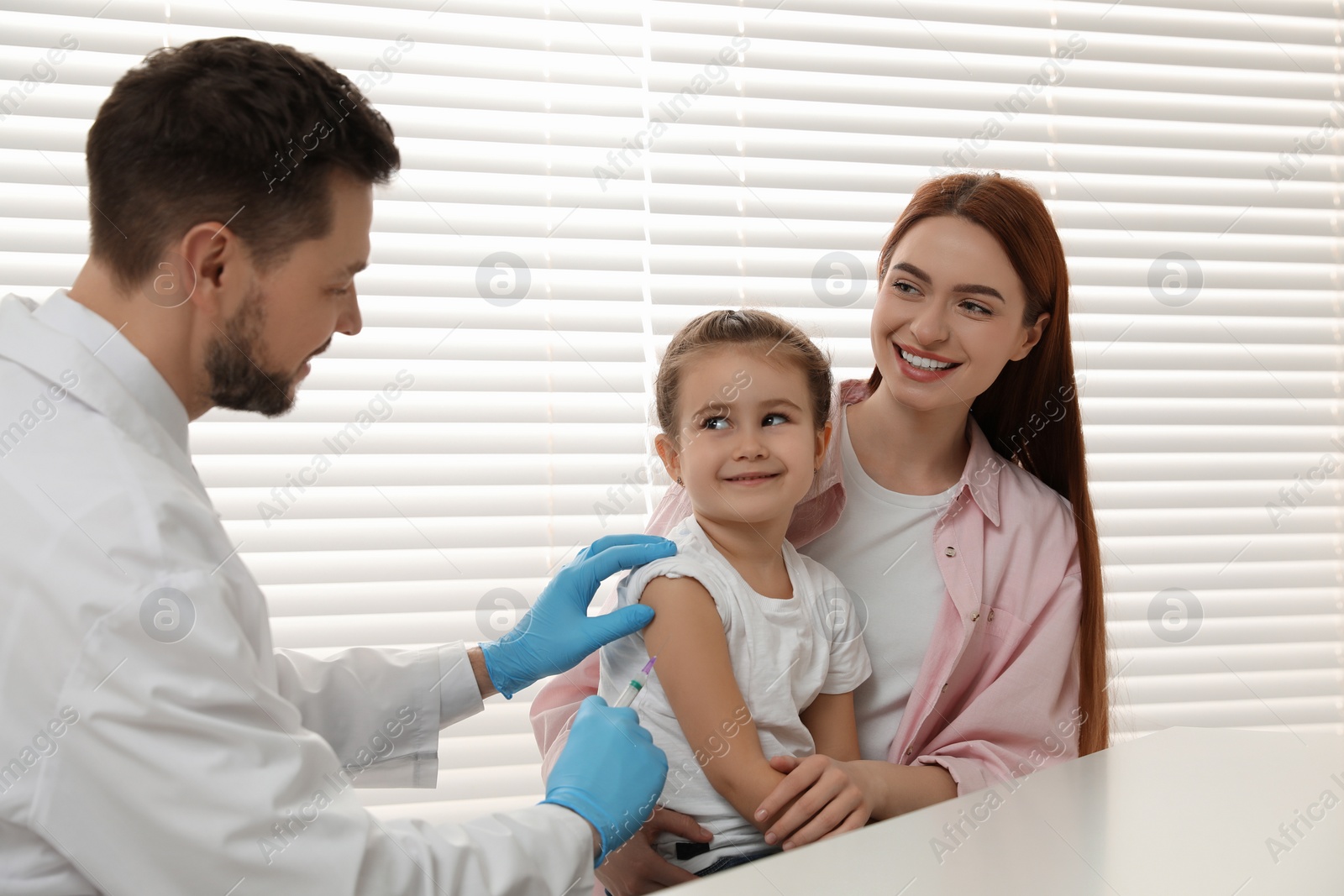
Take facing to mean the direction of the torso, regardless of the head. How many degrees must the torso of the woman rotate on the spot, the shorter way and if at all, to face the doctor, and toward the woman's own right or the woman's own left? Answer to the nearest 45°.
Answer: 0° — they already face them

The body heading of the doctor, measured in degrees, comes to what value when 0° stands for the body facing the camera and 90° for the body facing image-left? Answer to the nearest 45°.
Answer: approximately 270°

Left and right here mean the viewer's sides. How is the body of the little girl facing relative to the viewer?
facing the viewer and to the right of the viewer

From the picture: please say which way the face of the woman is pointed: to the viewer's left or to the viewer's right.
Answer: to the viewer's left

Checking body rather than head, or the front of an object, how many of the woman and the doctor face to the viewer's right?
1

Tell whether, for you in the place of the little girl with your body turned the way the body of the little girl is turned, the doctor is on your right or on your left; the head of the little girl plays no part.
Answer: on your right

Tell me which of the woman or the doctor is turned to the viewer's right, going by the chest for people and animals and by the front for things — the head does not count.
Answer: the doctor

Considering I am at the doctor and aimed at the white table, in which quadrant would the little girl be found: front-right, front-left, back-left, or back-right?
front-left

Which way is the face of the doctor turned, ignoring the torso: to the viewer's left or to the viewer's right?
to the viewer's right

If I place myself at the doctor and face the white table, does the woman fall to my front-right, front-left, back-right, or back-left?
front-left
